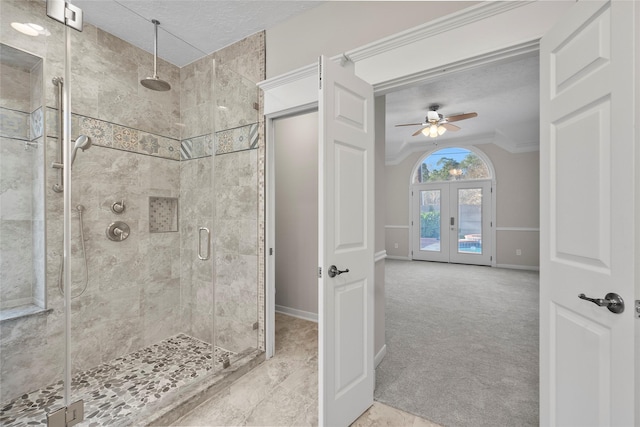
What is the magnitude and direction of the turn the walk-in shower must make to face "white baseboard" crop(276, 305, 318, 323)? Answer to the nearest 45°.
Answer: approximately 45° to its left

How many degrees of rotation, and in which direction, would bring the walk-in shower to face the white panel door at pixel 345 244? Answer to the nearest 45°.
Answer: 0° — it already faces it

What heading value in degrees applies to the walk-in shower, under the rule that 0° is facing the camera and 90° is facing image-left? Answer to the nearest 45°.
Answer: approximately 315°
